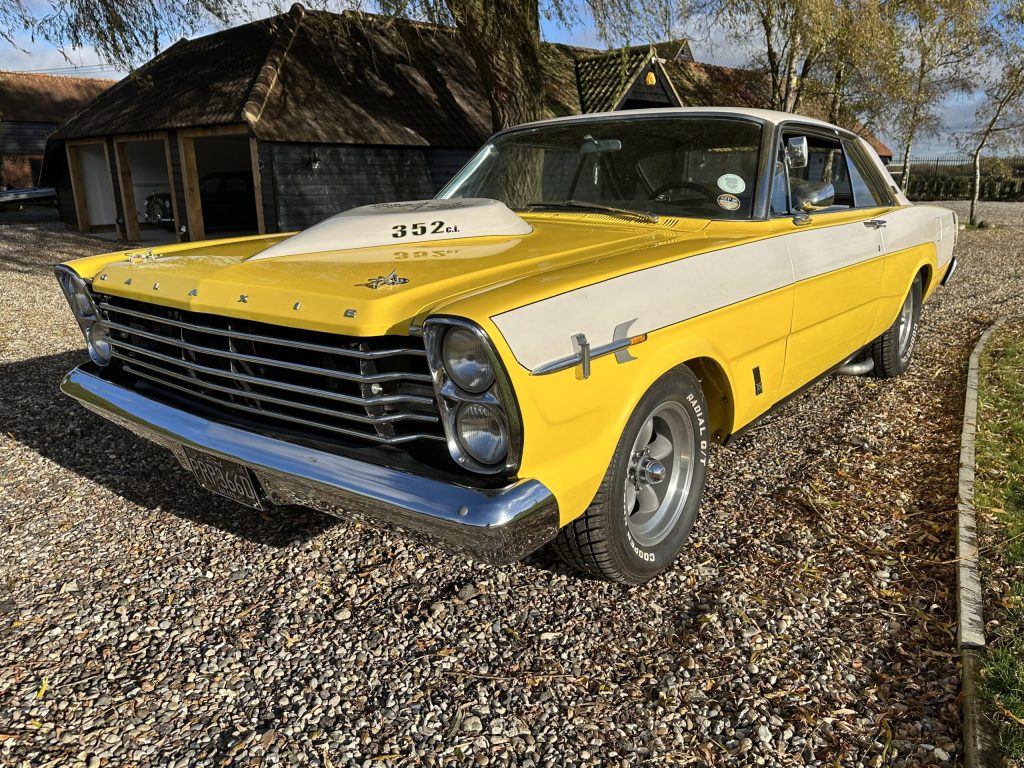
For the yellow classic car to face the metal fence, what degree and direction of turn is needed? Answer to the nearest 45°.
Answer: approximately 180°

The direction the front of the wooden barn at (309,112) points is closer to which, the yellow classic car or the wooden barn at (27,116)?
the yellow classic car

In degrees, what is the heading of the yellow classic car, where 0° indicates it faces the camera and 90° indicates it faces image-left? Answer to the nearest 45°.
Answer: approximately 45°

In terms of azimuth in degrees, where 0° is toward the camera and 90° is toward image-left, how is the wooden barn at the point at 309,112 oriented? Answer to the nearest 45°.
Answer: approximately 45°

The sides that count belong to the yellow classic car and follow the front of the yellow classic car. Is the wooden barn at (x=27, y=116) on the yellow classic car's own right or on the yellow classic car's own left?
on the yellow classic car's own right

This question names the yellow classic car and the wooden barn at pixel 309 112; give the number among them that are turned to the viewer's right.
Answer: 0

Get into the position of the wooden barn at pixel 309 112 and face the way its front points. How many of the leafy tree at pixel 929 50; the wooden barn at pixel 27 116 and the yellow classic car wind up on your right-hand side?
1

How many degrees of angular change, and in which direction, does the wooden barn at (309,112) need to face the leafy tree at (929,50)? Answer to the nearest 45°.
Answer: approximately 135° to its left

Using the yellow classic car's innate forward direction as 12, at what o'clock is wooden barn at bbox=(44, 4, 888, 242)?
The wooden barn is roughly at 4 o'clock from the yellow classic car.

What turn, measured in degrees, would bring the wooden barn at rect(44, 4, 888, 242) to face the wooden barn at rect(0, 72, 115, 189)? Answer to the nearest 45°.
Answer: approximately 90° to its right
